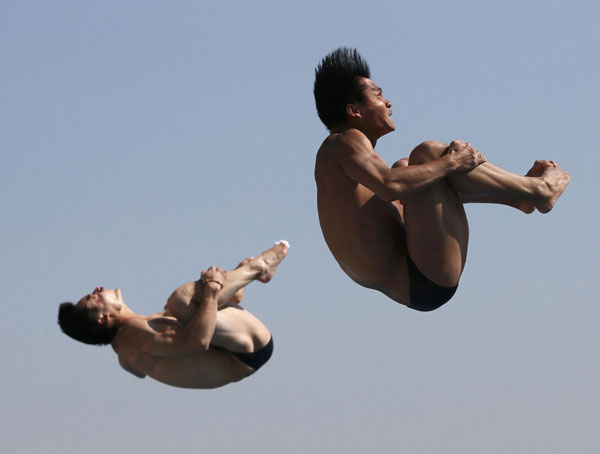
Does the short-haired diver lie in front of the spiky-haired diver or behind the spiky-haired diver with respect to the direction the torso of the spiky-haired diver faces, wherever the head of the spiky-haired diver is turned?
behind

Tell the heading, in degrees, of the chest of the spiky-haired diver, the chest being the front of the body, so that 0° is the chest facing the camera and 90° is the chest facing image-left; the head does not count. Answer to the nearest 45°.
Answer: approximately 270°
